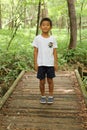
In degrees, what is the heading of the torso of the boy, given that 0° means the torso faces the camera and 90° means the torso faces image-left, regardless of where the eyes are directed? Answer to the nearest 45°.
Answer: approximately 0°
